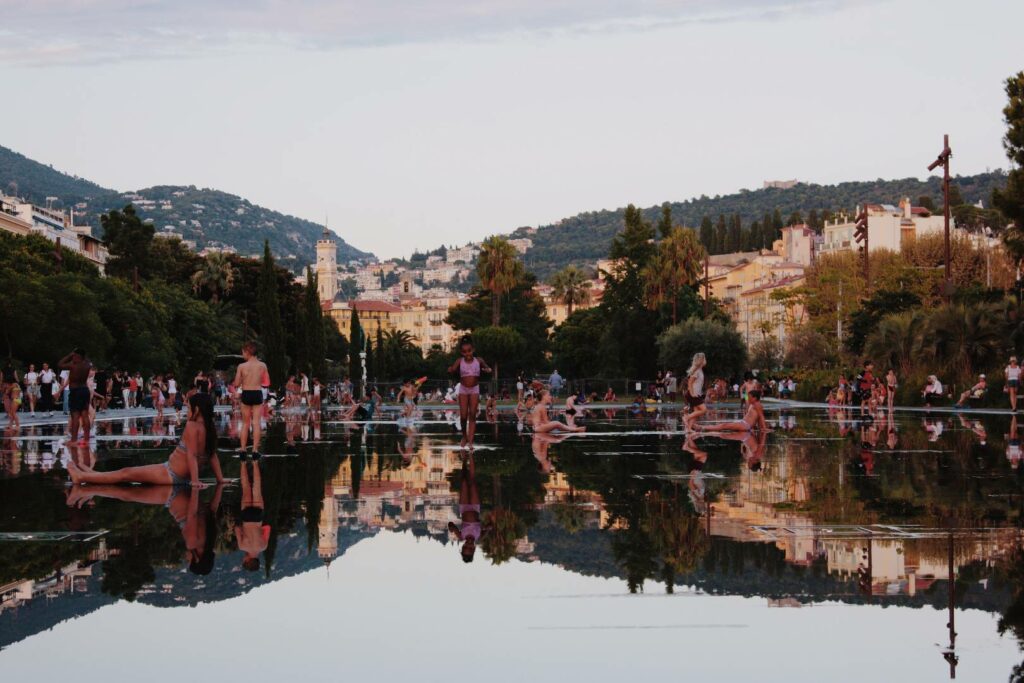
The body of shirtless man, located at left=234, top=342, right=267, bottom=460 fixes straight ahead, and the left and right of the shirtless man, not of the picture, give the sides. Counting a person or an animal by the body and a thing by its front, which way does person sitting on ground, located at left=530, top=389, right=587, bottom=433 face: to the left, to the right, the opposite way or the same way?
to the right

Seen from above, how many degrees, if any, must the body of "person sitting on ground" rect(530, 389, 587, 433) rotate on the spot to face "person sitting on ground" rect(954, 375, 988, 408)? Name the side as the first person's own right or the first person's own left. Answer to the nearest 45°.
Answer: approximately 45° to the first person's own left

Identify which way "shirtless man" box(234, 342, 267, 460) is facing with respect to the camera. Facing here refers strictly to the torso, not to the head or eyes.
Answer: away from the camera

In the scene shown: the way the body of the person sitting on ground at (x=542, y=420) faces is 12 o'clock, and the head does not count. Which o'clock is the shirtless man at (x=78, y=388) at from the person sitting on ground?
The shirtless man is roughly at 5 o'clock from the person sitting on ground.

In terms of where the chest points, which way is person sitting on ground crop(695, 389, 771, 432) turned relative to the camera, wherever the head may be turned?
to the viewer's left

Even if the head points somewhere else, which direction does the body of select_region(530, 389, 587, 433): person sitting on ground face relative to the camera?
to the viewer's right

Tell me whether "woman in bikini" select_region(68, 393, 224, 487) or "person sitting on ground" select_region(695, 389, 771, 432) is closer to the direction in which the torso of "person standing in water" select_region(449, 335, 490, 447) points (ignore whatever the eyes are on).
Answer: the woman in bikini

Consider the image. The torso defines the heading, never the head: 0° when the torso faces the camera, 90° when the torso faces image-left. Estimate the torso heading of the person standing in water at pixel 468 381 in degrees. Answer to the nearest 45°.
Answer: approximately 0°

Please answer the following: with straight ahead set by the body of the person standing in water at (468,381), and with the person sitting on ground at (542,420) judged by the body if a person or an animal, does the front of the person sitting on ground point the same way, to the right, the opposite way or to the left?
to the left
